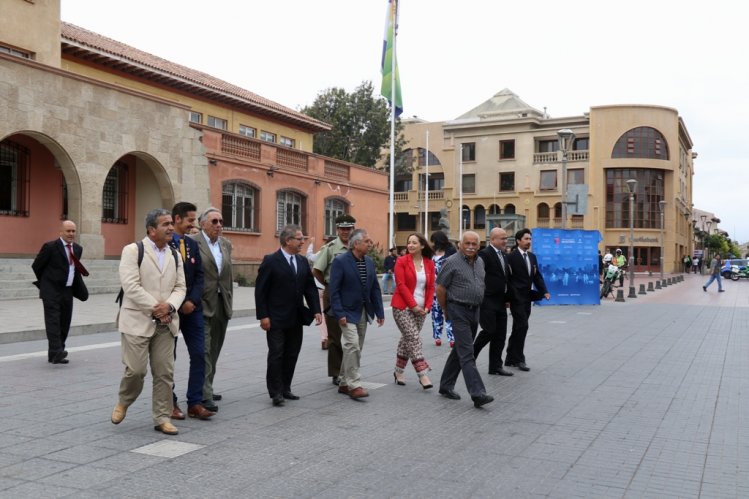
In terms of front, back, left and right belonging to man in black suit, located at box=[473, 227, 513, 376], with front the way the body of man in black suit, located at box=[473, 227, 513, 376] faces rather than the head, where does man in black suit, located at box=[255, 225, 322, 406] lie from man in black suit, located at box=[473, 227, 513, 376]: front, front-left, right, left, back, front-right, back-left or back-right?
right

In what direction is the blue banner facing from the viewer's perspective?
toward the camera

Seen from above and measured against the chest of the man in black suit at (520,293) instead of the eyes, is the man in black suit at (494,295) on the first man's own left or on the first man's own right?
on the first man's own right

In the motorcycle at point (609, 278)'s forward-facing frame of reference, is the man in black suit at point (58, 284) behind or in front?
in front

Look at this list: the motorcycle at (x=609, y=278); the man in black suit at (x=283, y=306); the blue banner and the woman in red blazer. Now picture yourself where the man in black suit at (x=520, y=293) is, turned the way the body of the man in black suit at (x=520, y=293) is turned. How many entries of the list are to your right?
2

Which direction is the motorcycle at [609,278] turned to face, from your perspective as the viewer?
facing the viewer

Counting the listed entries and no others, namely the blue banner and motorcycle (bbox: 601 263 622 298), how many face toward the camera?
2

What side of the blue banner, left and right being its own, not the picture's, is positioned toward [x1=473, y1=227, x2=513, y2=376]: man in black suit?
front

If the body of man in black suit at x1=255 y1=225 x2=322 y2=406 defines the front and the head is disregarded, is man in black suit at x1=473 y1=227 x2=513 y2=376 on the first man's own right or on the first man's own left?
on the first man's own left

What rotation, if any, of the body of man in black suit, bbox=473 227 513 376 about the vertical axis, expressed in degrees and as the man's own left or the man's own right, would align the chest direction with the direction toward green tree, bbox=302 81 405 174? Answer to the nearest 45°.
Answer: approximately 135° to the man's own left

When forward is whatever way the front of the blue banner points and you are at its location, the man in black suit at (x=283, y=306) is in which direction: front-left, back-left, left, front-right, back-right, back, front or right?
front

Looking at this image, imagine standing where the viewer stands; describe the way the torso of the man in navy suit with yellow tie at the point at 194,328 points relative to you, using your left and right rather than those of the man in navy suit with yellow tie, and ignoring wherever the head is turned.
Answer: facing the viewer and to the right of the viewer
